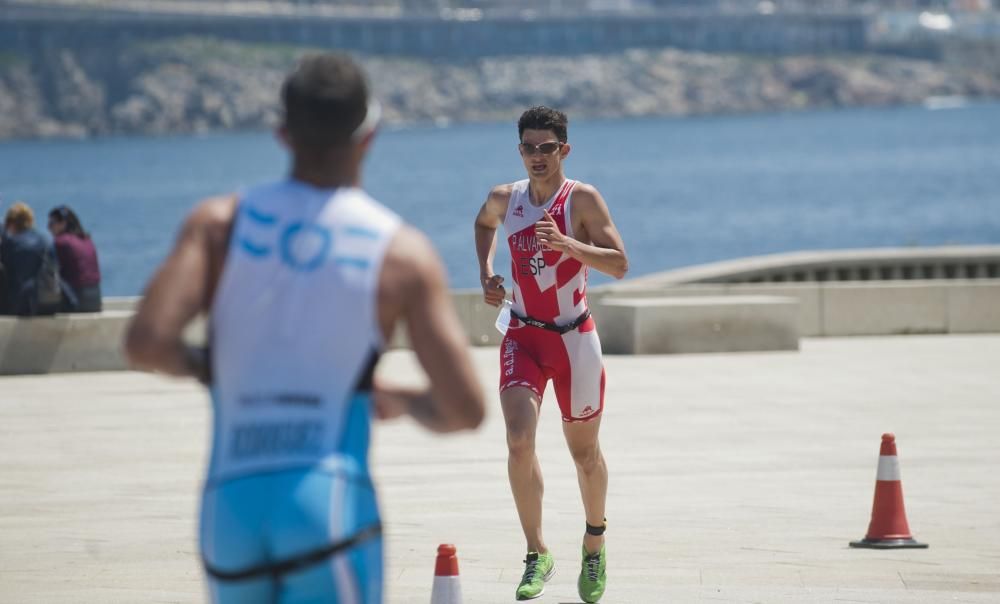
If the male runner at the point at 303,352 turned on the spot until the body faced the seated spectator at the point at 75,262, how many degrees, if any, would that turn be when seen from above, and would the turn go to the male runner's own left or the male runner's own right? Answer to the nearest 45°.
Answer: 0° — they already face them

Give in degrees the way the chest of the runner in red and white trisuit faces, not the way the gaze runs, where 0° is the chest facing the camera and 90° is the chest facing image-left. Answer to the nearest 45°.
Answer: approximately 0°

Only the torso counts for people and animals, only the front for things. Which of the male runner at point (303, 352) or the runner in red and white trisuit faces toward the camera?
the runner in red and white trisuit

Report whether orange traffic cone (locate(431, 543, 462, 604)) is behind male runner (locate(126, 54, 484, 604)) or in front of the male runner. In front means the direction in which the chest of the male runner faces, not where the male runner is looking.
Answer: in front

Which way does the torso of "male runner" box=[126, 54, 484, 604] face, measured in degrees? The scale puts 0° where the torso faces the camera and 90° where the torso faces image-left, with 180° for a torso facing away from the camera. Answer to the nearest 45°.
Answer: approximately 180°

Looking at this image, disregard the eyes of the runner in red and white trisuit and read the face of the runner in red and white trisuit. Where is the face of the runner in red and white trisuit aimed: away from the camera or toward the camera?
toward the camera

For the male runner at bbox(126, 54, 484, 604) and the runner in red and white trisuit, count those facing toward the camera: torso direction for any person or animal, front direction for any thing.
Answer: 1

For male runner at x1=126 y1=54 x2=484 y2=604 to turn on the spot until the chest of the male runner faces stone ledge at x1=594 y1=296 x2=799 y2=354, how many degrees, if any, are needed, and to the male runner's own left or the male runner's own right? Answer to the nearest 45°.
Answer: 0° — they already face it

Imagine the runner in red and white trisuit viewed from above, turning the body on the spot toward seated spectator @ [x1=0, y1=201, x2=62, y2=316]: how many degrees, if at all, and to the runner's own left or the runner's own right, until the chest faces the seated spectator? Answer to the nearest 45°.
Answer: approximately 135° to the runner's own right

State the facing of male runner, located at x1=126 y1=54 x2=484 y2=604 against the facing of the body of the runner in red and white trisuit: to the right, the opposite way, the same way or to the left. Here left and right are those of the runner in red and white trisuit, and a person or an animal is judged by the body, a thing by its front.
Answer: the opposite way

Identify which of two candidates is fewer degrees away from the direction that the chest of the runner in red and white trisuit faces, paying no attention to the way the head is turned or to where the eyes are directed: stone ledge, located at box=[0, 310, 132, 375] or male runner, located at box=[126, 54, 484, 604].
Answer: the male runner

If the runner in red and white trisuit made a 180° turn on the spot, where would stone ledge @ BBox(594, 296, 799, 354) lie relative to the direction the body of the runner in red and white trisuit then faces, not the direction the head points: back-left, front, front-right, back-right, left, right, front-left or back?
front
